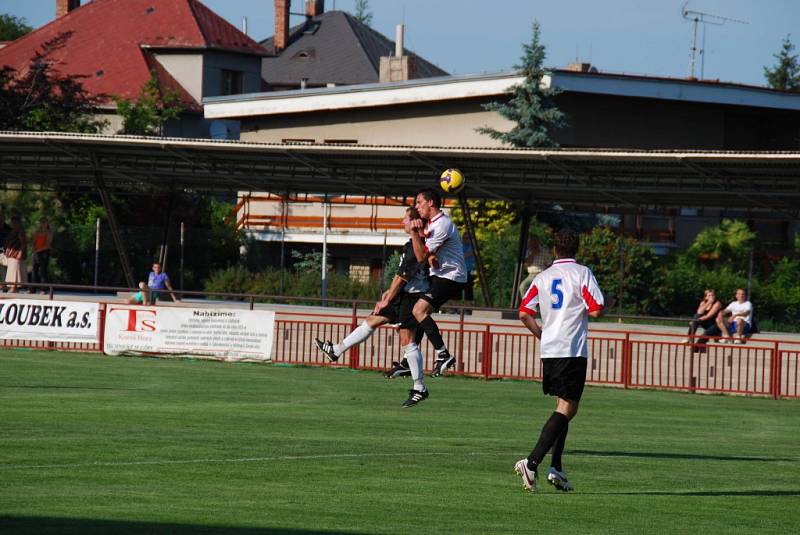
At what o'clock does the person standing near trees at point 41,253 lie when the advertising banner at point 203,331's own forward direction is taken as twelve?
The person standing near trees is roughly at 5 o'clock from the advertising banner.

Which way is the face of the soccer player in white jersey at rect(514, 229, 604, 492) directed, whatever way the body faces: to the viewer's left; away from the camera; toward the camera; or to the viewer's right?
away from the camera

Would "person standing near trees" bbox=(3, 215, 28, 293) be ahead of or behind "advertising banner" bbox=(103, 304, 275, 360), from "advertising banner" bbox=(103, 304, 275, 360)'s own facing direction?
behind

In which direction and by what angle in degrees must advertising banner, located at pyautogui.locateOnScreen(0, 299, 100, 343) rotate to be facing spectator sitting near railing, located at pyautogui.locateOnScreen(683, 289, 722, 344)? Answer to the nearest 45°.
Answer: approximately 90° to its left

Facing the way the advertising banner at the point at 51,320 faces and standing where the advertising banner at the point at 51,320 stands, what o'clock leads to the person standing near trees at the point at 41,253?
The person standing near trees is roughly at 6 o'clock from the advertising banner.

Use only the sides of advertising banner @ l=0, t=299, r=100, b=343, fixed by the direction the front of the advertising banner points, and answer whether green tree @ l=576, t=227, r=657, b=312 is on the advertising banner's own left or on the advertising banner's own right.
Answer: on the advertising banner's own left

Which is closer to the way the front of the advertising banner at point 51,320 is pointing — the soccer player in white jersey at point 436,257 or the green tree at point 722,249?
the soccer player in white jersey
